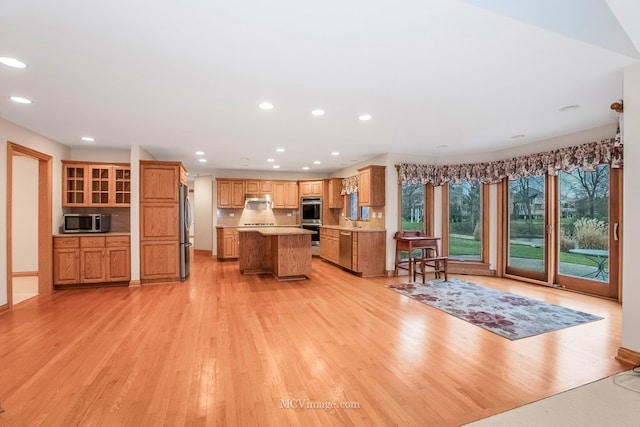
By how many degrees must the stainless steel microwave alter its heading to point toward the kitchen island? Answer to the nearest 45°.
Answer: approximately 90° to its left

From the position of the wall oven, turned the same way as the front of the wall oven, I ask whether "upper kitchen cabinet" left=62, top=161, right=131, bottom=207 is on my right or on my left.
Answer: on my right

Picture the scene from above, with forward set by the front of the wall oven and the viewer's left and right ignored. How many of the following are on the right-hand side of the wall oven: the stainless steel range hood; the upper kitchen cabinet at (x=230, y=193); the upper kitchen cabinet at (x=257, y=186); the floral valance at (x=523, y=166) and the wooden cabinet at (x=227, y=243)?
4

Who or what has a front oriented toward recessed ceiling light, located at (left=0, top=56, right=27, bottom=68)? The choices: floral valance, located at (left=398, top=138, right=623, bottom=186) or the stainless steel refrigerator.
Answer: the floral valance

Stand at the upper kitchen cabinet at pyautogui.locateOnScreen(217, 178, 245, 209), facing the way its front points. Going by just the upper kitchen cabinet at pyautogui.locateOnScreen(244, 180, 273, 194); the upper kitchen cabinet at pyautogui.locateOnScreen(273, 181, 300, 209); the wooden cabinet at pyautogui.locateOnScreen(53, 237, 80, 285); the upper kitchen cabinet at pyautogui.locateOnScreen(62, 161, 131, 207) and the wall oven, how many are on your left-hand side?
3

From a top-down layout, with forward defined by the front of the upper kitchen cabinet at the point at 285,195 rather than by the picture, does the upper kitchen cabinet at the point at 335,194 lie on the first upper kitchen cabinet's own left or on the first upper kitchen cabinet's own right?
on the first upper kitchen cabinet's own left

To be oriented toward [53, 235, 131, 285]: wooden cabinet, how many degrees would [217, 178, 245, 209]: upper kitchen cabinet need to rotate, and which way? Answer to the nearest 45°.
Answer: approximately 45° to its right

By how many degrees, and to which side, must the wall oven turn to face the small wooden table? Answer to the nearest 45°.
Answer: approximately 45° to its left

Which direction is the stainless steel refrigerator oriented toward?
to the viewer's right
